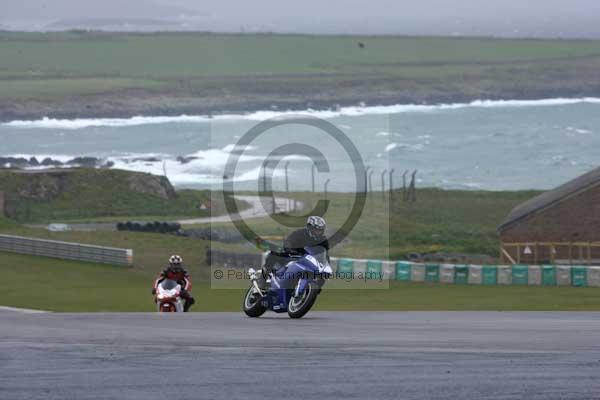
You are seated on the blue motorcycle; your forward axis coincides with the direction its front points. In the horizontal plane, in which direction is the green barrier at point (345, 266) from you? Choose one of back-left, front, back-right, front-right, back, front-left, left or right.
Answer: back-left

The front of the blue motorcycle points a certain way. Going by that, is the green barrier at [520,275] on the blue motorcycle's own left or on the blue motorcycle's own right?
on the blue motorcycle's own left

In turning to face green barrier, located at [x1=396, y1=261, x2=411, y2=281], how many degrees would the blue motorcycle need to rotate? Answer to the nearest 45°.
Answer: approximately 135° to its left

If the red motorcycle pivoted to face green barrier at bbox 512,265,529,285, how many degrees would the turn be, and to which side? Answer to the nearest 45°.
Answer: approximately 135° to its left

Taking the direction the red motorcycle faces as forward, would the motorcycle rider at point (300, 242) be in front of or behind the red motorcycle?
in front

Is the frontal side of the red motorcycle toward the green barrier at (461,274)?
no

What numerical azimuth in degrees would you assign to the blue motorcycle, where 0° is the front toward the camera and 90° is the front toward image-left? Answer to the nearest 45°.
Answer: approximately 315°

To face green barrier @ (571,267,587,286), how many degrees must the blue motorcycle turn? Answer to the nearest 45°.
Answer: approximately 90° to its left

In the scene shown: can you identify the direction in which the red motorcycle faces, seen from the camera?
facing the viewer

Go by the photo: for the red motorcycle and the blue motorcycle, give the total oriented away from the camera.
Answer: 0

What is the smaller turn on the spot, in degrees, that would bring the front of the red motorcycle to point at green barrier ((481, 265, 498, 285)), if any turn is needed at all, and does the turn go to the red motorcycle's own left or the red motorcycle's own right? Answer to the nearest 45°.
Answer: approximately 135° to the red motorcycle's own left
